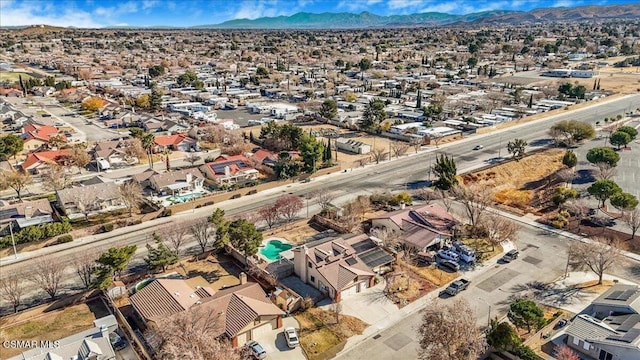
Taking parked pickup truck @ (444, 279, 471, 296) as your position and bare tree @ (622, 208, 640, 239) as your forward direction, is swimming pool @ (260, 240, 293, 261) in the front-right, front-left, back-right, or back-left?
back-left

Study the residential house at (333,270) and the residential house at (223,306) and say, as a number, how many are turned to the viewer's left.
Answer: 0

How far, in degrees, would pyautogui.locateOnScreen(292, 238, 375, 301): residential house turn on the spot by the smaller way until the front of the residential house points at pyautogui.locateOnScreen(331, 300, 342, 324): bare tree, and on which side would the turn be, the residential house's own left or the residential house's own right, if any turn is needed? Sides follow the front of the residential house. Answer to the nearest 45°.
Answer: approximately 45° to the residential house's own right

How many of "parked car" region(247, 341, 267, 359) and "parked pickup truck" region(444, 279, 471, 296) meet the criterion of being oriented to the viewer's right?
0

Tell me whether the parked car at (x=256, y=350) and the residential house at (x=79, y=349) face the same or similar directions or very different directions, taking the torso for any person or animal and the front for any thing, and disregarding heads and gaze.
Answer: very different directions

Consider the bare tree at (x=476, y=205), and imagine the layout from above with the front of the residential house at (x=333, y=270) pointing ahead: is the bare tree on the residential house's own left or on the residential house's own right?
on the residential house's own left

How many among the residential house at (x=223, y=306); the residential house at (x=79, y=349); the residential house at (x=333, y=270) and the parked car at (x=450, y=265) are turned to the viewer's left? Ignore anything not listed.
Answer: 0

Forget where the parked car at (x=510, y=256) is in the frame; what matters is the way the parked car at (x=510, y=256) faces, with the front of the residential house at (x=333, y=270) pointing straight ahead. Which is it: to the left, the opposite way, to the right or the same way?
to the right

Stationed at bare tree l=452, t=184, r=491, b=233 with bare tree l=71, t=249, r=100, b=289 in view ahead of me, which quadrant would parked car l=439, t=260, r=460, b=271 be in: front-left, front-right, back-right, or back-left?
front-left

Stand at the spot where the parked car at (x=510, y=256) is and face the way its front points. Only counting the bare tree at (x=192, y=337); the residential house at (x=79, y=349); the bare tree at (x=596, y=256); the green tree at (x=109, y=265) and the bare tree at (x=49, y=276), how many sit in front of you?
4

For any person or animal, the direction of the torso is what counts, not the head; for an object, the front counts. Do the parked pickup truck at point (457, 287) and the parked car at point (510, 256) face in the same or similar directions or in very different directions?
same or similar directions

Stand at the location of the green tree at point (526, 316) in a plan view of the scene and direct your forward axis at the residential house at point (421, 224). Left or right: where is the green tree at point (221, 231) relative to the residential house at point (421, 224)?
left
